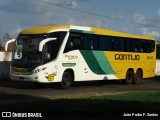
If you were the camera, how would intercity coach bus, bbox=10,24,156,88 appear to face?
facing the viewer and to the left of the viewer
